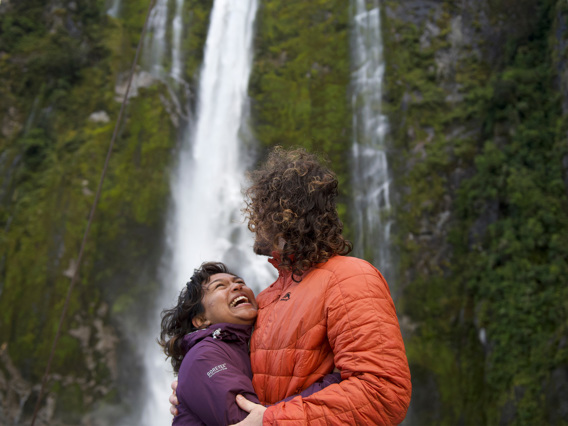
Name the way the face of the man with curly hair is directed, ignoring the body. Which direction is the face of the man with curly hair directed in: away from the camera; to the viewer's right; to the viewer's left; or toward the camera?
to the viewer's left

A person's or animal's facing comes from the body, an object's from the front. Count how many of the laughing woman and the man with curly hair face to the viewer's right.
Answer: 1

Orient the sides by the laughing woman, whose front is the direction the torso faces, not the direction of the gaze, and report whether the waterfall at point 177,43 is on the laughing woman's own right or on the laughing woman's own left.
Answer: on the laughing woman's own left

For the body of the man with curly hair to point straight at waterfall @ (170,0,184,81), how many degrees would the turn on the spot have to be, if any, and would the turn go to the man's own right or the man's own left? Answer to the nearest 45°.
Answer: approximately 135° to the man's own right

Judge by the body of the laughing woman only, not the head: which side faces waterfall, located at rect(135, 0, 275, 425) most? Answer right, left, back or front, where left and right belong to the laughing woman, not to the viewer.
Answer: left

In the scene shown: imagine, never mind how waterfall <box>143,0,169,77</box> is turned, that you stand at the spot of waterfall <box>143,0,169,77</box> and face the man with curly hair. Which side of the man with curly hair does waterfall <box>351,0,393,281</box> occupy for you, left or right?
left

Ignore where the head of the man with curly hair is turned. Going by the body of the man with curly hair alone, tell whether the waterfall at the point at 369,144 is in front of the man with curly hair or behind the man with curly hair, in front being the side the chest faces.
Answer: behind

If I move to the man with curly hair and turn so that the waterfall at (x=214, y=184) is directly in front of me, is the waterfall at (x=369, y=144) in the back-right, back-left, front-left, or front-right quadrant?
front-right
